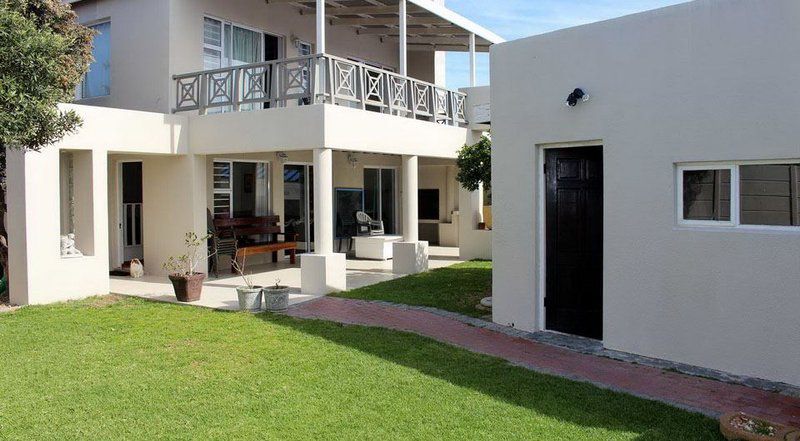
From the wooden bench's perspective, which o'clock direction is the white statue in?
The white statue is roughly at 3 o'clock from the wooden bench.

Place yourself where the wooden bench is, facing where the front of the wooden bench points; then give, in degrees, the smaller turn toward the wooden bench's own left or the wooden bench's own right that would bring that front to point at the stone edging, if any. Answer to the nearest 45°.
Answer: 0° — it already faces it

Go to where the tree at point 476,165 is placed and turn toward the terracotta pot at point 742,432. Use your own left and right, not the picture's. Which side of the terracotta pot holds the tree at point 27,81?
right

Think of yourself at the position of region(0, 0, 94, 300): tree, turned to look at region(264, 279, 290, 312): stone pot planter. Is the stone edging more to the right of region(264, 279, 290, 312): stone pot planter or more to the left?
right

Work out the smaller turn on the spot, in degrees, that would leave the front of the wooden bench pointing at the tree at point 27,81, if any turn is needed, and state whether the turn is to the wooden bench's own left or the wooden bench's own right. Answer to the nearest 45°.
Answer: approximately 45° to the wooden bench's own right

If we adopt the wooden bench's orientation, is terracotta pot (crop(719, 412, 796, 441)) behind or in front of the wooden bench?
in front

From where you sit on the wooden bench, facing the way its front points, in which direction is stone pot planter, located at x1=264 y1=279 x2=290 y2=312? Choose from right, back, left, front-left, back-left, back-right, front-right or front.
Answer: front-right

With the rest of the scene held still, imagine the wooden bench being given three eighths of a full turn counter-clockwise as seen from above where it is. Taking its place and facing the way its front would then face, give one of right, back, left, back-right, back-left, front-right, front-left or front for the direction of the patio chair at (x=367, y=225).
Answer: front-right

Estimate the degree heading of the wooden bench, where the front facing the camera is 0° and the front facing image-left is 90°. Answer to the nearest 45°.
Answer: approximately 315°

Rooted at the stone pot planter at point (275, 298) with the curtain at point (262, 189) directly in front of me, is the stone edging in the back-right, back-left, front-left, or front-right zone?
back-right

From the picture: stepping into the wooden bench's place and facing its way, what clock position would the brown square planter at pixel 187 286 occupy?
The brown square planter is roughly at 2 o'clock from the wooden bench.

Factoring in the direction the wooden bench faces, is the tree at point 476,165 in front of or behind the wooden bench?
in front
